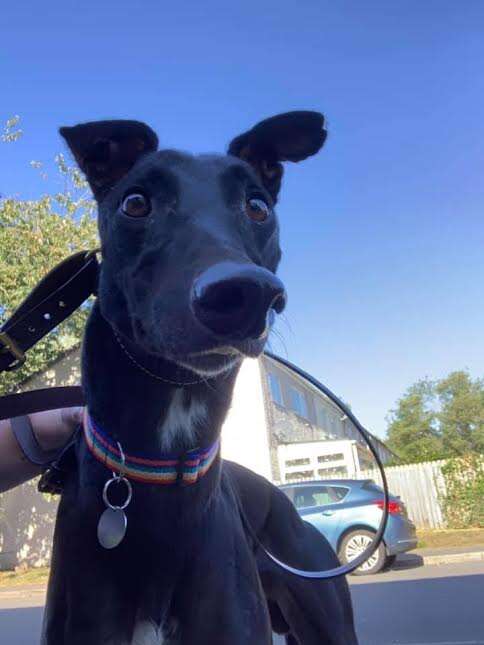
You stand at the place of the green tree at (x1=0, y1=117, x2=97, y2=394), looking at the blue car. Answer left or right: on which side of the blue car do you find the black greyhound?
right

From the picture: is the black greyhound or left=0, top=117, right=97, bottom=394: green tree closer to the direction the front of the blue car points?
the green tree

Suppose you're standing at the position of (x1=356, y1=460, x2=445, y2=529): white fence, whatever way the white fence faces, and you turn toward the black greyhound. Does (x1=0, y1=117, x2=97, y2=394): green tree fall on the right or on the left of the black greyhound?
right

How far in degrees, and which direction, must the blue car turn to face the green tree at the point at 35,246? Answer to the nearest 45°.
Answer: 0° — it already faces it

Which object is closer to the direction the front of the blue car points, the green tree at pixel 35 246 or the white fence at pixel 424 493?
the green tree

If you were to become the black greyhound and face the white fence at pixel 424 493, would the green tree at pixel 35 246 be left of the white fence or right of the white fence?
left

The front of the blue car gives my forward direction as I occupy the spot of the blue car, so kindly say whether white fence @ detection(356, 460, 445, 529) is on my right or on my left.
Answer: on my right

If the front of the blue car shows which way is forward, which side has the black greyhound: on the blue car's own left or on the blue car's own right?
on the blue car's own left

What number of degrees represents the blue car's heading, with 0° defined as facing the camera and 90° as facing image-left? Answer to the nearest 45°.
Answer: approximately 135°
